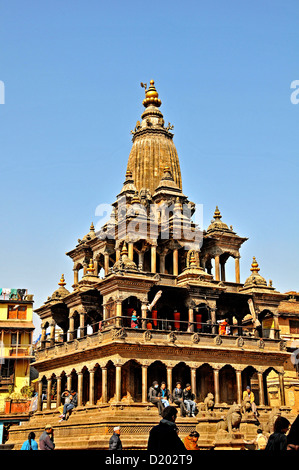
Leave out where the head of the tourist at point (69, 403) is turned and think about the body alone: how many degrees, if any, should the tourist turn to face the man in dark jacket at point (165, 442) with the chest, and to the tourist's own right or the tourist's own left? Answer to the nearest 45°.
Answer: approximately 45° to the tourist's own left

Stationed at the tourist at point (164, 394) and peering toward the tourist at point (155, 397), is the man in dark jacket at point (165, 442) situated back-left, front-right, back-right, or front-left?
front-left

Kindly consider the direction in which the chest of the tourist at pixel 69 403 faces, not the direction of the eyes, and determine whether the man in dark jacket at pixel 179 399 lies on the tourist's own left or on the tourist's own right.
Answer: on the tourist's own left

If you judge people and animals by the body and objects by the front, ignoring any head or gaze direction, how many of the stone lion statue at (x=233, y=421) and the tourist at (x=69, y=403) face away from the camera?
0

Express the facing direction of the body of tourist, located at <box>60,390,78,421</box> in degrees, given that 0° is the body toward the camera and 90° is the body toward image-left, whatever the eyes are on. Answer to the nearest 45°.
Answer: approximately 45°

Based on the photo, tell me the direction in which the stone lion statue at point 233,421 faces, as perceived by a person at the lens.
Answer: facing the viewer and to the right of the viewer

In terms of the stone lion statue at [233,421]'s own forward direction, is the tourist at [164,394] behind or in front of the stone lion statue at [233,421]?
behind

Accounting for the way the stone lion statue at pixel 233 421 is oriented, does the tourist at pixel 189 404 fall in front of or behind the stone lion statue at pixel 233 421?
behind

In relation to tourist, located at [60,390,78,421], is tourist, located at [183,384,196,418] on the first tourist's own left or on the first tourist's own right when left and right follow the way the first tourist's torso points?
on the first tourist's own left

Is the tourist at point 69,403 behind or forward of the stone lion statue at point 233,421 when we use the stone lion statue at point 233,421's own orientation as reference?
behind
